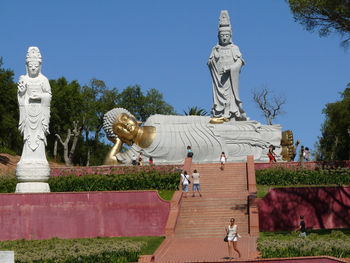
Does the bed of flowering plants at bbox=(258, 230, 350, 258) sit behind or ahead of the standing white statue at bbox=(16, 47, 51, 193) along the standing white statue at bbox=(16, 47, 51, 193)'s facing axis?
ahead

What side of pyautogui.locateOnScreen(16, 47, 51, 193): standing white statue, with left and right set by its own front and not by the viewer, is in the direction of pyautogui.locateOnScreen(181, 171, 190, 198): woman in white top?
left

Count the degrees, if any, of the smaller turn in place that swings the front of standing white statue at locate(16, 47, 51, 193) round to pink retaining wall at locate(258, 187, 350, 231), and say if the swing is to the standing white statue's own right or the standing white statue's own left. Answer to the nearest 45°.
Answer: approximately 90° to the standing white statue's own left

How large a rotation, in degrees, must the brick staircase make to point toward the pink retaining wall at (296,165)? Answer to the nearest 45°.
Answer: approximately 135° to its left

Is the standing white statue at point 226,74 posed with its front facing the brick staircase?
yes

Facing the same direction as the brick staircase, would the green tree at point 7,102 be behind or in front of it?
behind

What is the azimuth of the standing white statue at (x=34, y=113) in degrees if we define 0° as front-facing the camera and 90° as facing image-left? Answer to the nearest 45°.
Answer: approximately 0°

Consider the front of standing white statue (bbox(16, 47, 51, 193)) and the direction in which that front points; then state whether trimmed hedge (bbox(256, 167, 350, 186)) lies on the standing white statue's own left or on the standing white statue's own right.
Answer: on the standing white statue's own left

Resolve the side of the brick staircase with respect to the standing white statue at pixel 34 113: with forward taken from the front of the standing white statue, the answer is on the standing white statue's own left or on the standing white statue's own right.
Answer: on the standing white statue's own left

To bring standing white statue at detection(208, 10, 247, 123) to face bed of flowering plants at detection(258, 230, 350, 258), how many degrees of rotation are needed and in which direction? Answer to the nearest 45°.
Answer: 0° — it already faces it
